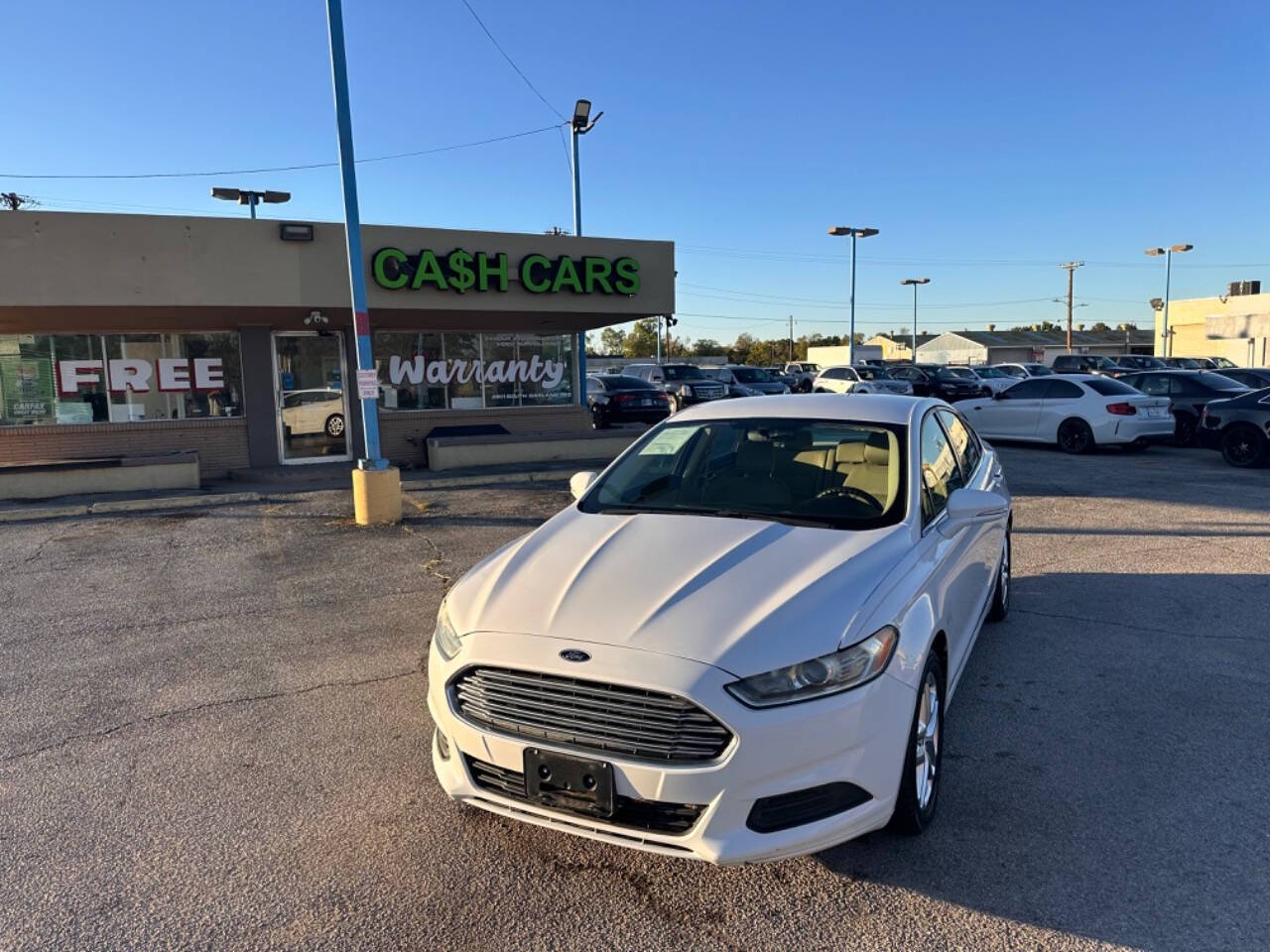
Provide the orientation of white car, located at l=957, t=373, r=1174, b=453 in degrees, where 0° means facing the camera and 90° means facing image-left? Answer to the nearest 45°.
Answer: approximately 135°

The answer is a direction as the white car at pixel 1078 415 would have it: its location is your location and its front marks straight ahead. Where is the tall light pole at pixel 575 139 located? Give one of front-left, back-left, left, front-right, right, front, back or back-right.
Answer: front-left

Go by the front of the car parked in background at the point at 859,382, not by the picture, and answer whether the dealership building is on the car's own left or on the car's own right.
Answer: on the car's own right

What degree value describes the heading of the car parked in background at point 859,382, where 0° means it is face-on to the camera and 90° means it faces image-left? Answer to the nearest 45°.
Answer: approximately 315°

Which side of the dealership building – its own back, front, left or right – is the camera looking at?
front

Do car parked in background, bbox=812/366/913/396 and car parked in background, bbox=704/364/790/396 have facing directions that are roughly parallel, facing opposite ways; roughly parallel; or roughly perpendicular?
roughly parallel

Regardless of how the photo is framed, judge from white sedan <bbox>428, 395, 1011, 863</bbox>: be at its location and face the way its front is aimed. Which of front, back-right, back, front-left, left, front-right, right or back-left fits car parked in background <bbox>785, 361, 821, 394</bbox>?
back-right

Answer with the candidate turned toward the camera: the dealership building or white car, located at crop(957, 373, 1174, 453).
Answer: the dealership building

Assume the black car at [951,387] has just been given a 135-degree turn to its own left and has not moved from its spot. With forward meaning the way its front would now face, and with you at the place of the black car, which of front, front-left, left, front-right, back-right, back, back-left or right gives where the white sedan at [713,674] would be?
back

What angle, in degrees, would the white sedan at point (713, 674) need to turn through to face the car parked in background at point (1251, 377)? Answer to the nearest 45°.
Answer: approximately 180°

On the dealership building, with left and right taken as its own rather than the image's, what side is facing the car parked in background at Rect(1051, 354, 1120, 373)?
left

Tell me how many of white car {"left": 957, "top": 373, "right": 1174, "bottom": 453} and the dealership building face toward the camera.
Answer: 1

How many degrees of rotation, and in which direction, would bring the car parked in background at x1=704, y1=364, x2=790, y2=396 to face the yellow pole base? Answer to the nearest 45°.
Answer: approximately 45° to its right
